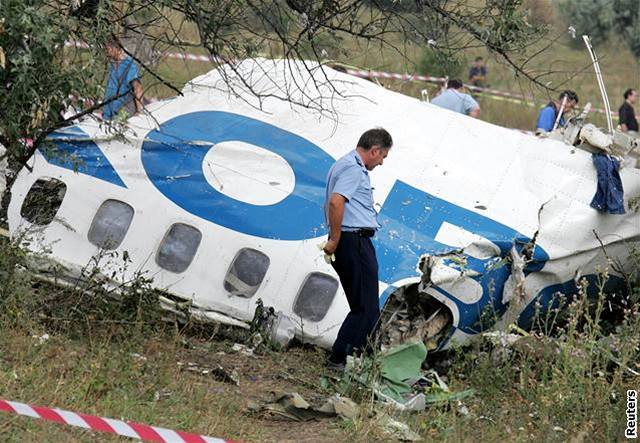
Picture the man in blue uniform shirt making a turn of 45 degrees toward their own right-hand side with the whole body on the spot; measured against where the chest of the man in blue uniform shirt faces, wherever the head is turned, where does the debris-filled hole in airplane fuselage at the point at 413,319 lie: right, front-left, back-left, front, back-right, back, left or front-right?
left

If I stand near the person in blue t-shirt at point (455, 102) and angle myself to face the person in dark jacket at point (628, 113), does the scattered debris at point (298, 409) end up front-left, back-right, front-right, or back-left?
back-right

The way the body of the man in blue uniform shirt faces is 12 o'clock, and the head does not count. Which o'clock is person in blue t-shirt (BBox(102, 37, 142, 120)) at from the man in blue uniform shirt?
The person in blue t-shirt is roughly at 8 o'clock from the man in blue uniform shirt.

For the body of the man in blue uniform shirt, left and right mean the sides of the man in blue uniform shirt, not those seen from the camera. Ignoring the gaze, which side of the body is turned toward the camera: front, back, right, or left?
right
